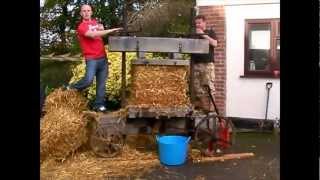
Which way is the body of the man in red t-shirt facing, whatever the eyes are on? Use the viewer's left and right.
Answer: facing the viewer and to the right of the viewer

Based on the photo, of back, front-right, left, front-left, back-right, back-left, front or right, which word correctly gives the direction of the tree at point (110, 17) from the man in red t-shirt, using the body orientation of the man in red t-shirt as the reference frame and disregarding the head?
back-left

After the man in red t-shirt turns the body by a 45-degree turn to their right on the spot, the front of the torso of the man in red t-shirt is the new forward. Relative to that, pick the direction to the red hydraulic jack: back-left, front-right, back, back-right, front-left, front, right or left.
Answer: left

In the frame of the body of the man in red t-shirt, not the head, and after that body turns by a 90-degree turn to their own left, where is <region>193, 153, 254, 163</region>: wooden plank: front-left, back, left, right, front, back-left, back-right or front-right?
front-right
